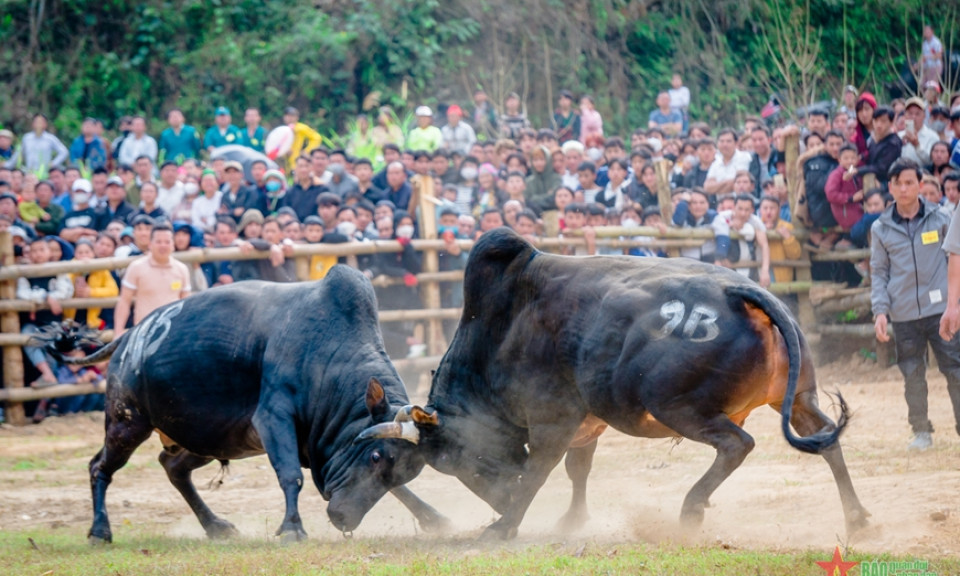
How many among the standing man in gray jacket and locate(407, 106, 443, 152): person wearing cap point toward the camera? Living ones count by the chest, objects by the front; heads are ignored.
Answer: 2

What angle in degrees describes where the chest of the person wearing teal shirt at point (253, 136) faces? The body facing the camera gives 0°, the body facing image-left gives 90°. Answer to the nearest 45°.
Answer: approximately 0°

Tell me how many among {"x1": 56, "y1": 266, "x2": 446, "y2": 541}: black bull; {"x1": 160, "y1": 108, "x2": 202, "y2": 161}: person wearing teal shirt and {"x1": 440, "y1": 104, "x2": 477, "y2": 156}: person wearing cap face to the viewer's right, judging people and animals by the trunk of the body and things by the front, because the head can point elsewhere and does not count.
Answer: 1

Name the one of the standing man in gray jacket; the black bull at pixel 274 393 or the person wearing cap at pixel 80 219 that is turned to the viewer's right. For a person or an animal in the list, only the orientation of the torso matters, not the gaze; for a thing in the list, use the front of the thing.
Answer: the black bull

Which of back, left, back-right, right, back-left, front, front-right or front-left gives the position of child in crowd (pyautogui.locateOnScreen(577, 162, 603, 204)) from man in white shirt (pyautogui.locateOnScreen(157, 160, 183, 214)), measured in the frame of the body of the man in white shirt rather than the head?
left

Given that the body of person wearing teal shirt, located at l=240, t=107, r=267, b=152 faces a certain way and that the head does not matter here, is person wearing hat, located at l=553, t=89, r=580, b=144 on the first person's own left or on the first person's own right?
on the first person's own left

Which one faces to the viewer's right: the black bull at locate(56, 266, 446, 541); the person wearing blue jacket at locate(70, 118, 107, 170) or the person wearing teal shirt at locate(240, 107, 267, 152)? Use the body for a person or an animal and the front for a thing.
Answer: the black bull

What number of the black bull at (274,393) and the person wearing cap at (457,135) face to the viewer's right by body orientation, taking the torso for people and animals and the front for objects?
1

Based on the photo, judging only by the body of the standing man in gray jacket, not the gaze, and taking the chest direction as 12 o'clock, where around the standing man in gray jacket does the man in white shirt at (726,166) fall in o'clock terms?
The man in white shirt is roughly at 5 o'clock from the standing man in gray jacket.
